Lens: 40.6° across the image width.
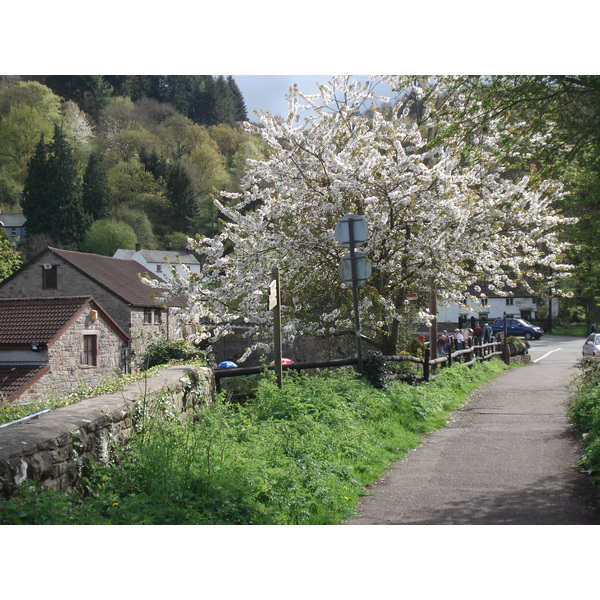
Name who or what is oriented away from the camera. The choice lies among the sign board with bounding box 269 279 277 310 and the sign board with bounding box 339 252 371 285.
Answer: the sign board with bounding box 339 252 371 285

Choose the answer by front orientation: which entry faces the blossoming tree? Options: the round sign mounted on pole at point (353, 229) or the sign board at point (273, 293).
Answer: the round sign mounted on pole

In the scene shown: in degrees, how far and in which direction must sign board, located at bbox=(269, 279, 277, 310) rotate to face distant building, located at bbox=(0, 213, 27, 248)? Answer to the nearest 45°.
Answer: approximately 90° to its right

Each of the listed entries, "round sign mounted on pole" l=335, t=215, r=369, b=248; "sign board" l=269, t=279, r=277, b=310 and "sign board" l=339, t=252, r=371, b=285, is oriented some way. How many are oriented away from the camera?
2

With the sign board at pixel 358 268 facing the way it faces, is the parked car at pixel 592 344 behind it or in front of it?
in front

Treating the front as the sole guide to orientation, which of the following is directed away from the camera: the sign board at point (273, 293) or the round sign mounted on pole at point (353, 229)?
the round sign mounted on pole

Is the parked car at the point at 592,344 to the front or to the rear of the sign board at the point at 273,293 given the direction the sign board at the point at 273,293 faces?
to the rear

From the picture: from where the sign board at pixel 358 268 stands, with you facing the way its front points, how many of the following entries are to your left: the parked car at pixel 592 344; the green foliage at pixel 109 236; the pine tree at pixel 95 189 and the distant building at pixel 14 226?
3

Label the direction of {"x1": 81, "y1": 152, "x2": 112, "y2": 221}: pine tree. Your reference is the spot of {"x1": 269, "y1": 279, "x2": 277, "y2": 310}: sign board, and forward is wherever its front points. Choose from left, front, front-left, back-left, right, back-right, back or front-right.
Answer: right

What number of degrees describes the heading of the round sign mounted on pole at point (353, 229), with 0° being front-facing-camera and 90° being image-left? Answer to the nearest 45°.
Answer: approximately 180°

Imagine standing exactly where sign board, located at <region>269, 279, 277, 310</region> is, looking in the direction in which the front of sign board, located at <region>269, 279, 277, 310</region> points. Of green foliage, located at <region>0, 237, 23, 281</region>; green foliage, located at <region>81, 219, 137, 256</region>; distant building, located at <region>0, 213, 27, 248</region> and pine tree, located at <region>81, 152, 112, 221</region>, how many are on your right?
4

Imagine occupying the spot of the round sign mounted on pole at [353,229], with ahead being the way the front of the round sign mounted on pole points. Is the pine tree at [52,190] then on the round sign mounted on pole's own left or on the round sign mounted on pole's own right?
on the round sign mounted on pole's own left

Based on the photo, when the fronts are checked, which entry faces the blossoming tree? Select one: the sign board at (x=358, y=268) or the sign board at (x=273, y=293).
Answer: the sign board at (x=358, y=268)

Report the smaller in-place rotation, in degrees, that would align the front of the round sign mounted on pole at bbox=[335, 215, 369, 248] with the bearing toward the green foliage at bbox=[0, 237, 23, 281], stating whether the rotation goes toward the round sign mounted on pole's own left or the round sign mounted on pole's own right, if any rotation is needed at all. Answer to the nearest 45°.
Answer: approximately 45° to the round sign mounted on pole's own left

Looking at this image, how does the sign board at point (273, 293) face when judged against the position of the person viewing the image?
facing the viewer and to the left of the viewer

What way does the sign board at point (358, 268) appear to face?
away from the camera
